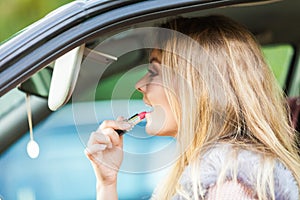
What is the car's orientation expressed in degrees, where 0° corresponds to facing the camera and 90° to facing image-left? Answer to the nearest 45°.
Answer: approximately 90°

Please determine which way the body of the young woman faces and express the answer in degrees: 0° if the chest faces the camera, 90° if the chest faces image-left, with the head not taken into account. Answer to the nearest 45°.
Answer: approximately 90°

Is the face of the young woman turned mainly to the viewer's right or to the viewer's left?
to the viewer's left
